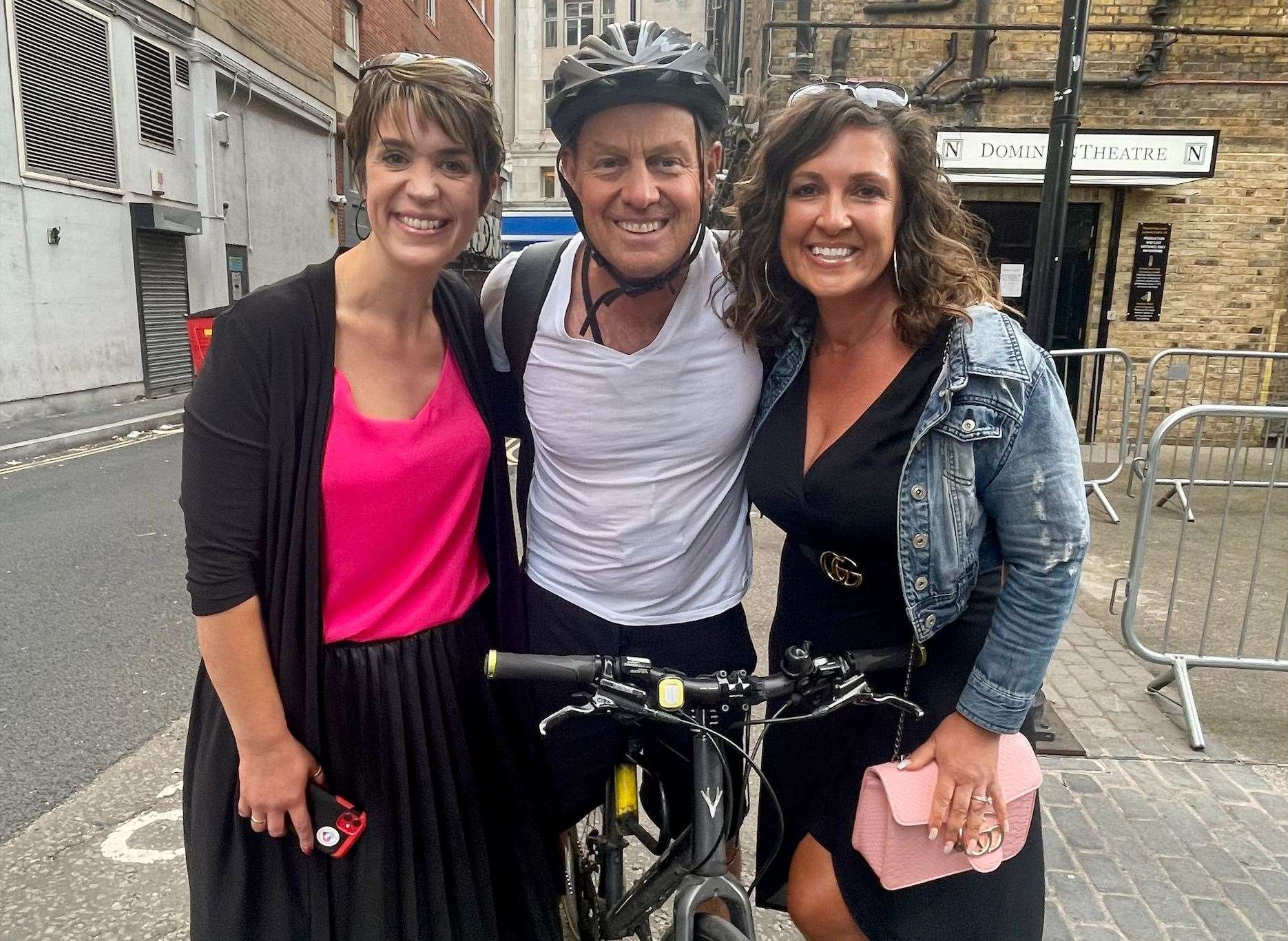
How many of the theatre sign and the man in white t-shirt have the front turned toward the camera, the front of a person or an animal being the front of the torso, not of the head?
2

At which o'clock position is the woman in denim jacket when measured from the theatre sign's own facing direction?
The woman in denim jacket is roughly at 12 o'clock from the theatre sign.

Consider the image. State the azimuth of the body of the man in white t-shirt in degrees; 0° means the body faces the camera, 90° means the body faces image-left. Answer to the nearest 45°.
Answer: approximately 0°

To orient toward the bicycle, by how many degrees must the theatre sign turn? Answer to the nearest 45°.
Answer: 0° — it already faces it

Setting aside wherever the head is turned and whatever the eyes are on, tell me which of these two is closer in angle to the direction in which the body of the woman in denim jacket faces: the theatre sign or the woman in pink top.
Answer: the woman in pink top

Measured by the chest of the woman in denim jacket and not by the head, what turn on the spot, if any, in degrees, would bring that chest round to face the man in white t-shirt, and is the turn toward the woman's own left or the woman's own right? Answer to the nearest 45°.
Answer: approximately 45° to the woman's own right

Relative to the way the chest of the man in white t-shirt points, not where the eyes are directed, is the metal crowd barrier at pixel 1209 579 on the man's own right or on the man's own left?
on the man's own left

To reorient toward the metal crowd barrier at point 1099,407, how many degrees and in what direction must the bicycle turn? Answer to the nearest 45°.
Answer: approximately 90° to its left

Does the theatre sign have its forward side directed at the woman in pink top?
yes

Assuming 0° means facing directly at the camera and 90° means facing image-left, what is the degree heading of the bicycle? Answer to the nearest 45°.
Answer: approximately 315°
